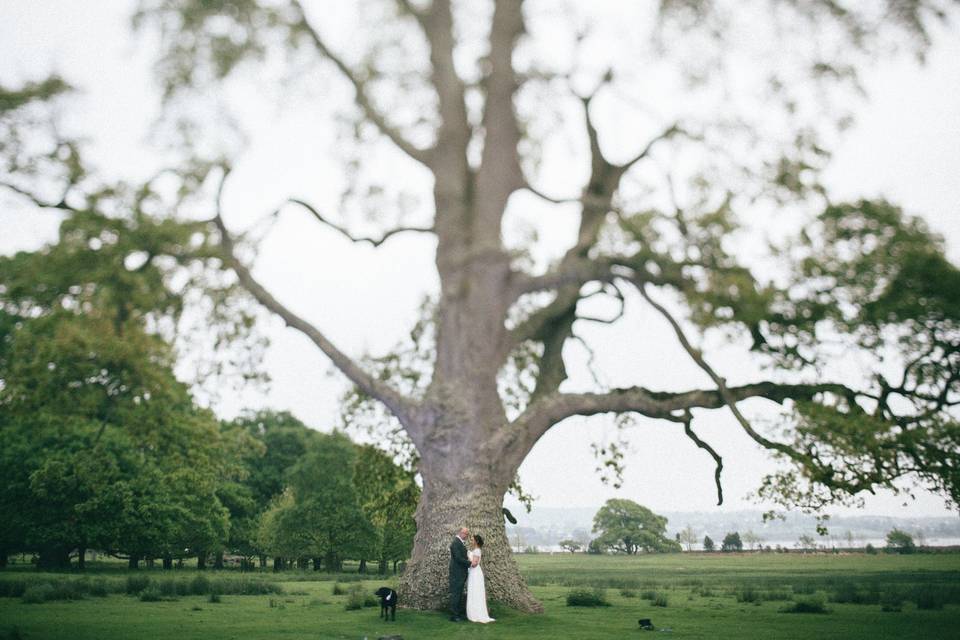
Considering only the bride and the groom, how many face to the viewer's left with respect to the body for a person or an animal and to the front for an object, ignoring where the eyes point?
1

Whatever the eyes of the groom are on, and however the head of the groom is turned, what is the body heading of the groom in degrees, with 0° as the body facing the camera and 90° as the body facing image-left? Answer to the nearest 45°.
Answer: approximately 270°

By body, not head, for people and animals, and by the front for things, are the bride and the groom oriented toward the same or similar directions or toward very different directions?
very different directions

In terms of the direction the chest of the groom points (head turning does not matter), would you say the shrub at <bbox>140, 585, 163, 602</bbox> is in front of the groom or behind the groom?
behind

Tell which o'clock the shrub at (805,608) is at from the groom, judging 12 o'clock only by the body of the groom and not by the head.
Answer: The shrub is roughly at 11 o'clock from the groom.

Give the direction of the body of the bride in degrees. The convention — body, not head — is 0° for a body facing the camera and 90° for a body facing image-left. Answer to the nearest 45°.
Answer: approximately 90°

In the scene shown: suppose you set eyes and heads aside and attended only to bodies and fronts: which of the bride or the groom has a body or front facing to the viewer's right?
the groom

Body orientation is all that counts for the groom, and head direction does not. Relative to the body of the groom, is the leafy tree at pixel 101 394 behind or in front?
behind

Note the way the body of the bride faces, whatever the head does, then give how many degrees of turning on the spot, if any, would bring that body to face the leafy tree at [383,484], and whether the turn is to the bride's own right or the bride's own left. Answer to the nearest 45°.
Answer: approximately 90° to the bride's own right

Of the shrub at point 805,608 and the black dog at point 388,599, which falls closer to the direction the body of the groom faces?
the shrub

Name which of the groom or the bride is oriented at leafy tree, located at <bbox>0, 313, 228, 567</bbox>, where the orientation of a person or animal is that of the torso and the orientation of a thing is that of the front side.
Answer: the bride
